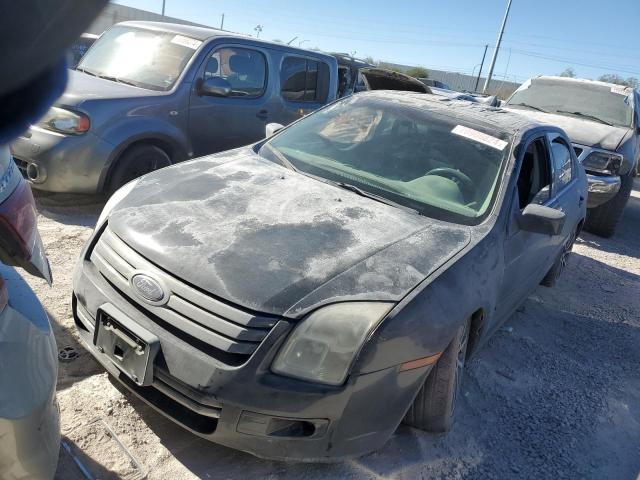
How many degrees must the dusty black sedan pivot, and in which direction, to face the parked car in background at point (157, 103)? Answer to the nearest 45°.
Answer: approximately 90° to its right

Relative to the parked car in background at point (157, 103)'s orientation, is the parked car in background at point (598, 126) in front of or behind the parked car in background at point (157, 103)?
behind

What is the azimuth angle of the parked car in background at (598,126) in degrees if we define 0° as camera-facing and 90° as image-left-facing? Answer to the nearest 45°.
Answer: approximately 45°

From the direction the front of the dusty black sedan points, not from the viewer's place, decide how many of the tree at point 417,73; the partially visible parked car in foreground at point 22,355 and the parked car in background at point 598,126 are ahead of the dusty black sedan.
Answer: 1

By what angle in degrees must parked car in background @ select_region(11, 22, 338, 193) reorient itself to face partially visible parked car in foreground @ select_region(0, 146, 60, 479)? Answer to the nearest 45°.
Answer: approximately 45° to its left

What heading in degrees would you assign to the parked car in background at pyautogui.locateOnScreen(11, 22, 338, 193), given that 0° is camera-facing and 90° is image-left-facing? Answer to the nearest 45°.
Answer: approximately 45°

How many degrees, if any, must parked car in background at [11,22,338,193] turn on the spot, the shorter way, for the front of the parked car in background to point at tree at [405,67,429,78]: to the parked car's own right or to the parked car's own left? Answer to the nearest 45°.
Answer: approximately 180°

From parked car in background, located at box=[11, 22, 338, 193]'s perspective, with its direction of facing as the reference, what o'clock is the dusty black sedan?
The dusty black sedan is roughly at 10 o'clock from the parked car in background.

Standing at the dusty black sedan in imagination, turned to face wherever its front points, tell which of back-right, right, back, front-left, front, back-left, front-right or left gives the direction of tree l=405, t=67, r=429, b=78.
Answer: back-right

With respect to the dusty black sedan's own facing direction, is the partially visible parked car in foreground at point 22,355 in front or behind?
in front

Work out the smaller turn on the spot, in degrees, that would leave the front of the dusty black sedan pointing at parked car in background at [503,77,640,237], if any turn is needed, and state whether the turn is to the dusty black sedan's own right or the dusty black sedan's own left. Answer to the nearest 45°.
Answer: approximately 180°
